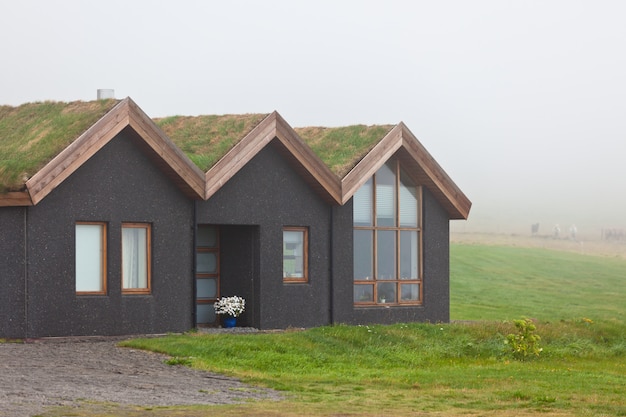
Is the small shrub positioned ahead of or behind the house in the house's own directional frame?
ahead

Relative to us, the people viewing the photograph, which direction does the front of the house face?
facing the viewer and to the right of the viewer
